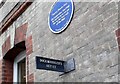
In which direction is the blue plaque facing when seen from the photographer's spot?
facing the viewer and to the left of the viewer
